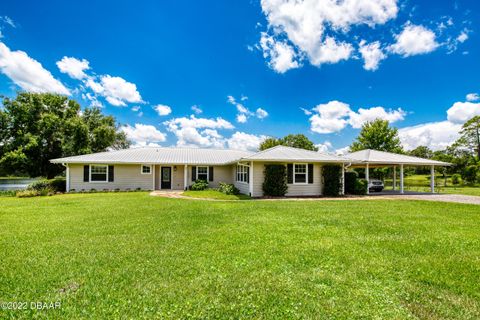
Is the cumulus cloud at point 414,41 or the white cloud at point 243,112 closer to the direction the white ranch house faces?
the cumulus cloud

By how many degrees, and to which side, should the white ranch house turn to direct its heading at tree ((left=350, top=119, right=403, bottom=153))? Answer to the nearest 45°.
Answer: approximately 135° to its left

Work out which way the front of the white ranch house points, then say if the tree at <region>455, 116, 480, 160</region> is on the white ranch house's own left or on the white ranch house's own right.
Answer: on the white ranch house's own left

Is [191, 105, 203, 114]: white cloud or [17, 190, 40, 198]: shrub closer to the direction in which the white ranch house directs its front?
the shrub

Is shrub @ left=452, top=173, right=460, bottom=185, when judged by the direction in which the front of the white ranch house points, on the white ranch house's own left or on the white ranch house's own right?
on the white ranch house's own left

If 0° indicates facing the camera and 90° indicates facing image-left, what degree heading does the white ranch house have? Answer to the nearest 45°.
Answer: approximately 0°
